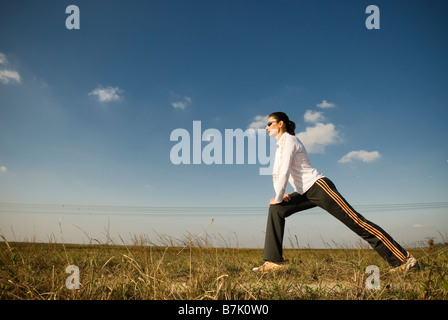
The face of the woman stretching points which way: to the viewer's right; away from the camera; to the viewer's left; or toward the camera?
to the viewer's left

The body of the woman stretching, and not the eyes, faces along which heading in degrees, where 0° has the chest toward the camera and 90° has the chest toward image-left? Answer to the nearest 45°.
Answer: approximately 90°
